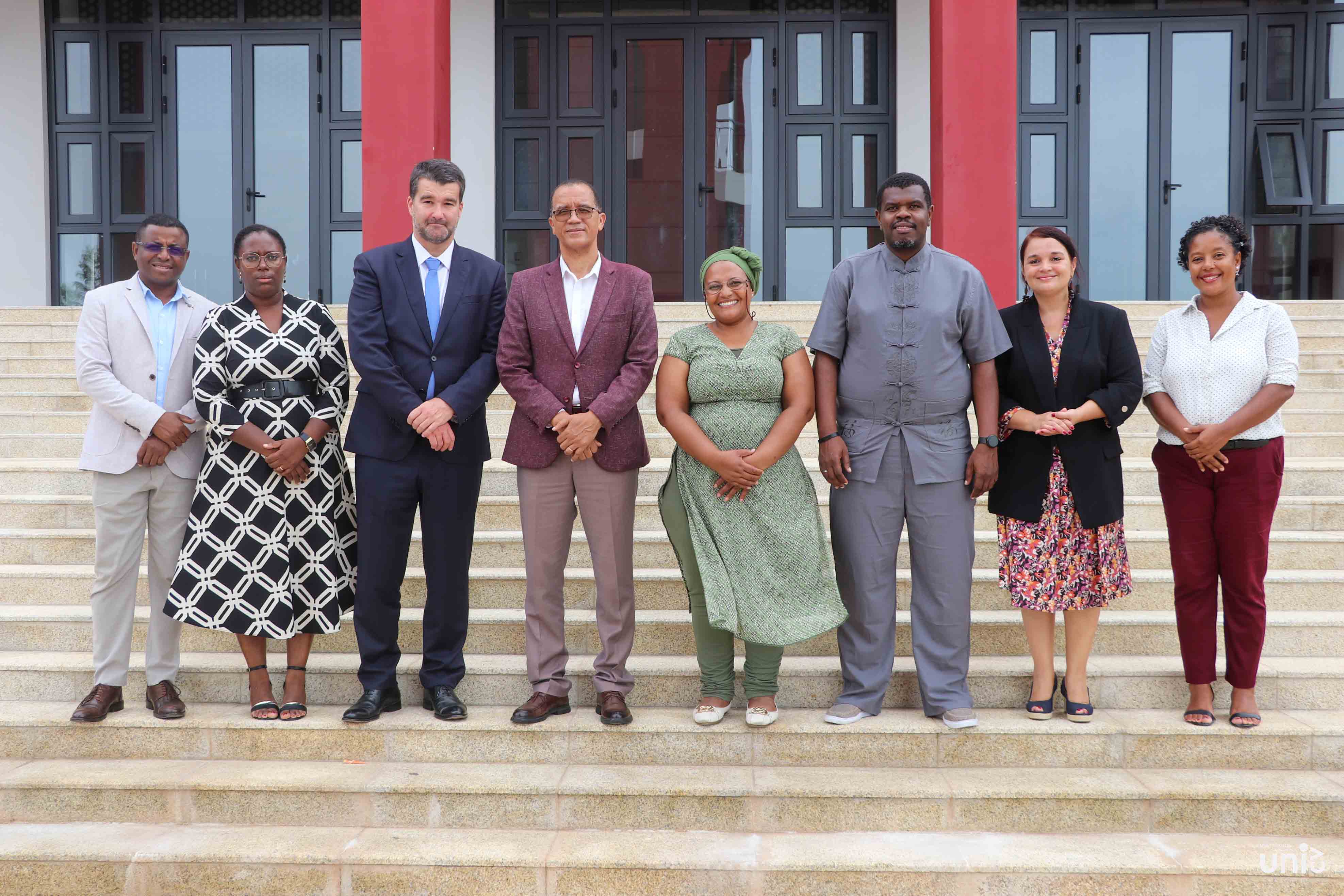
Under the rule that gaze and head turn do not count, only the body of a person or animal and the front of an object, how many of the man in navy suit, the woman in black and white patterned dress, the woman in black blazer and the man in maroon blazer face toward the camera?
4

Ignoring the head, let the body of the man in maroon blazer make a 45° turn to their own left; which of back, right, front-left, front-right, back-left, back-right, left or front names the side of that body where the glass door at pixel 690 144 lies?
back-left

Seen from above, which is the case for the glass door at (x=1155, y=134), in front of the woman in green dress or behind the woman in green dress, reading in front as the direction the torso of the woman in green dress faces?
behind

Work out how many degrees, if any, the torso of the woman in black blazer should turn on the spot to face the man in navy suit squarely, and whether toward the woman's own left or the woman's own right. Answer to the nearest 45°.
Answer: approximately 90° to the woman's own right

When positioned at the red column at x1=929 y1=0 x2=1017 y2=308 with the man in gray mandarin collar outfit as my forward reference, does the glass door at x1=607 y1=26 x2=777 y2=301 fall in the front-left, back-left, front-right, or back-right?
back-right

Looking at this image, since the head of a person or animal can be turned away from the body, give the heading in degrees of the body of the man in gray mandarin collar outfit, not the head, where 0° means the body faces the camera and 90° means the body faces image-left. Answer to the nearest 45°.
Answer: approximately 0°

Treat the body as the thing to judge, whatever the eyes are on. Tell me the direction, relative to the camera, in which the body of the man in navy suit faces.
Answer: toward the camera

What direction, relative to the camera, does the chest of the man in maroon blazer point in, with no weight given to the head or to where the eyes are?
toward the camera
